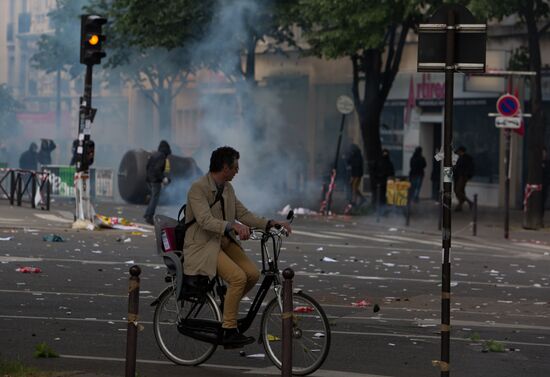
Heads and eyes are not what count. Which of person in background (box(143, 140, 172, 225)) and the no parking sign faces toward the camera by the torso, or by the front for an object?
the no parking sign

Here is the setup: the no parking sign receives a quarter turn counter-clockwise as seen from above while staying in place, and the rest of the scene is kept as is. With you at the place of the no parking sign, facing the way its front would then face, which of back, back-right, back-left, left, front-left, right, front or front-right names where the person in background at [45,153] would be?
back-left

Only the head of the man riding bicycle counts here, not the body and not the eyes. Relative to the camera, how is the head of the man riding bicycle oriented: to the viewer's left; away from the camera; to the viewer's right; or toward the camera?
to the viewer's right

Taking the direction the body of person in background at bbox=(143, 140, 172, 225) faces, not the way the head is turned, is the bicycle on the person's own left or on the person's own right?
on the person's own right

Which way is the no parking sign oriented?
toward the camera

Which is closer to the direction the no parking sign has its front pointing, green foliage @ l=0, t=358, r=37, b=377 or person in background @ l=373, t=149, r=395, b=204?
the green foliage

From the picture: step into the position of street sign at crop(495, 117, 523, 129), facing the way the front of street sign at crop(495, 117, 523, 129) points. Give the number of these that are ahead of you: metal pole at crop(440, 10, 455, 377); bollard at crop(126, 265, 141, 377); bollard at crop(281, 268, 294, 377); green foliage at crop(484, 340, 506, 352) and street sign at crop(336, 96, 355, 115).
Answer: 4

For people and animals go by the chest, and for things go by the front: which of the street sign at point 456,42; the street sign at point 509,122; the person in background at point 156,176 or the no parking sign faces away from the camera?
the street sign at point 456,42

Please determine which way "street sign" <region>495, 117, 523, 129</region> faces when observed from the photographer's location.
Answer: facing the viewer

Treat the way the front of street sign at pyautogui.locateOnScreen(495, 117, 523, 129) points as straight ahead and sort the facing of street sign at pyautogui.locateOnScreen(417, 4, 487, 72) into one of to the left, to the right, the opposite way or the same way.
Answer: the opposite way

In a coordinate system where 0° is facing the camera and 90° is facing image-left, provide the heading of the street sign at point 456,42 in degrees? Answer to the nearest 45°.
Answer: approximately 180°

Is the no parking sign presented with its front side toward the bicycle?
yes

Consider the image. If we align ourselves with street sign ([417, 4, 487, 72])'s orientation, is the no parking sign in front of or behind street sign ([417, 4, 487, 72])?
in front

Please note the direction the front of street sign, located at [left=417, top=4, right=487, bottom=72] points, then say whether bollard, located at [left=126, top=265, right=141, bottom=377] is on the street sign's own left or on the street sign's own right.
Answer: on the street sign's own left

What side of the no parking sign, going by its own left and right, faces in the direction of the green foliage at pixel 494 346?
front

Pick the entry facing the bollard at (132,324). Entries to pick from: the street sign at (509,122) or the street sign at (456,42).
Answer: the street sign at (509,122)
